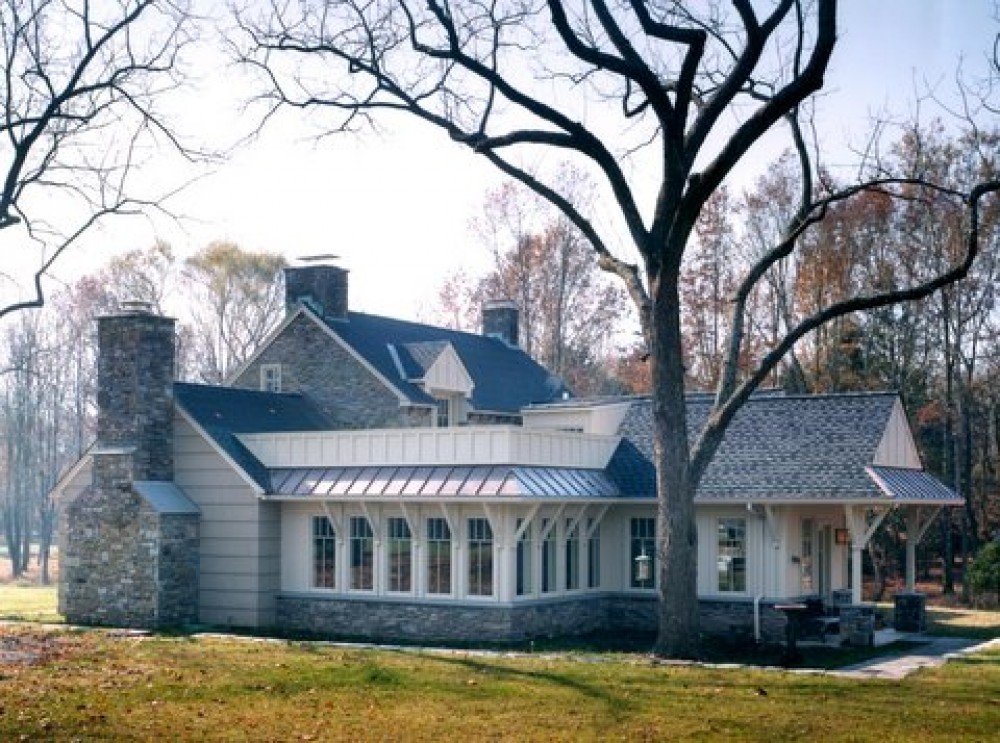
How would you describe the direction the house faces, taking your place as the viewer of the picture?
facing the viewer and to the right of the viewer

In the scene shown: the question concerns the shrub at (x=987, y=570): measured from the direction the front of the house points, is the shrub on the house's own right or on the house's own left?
on the house's own left
